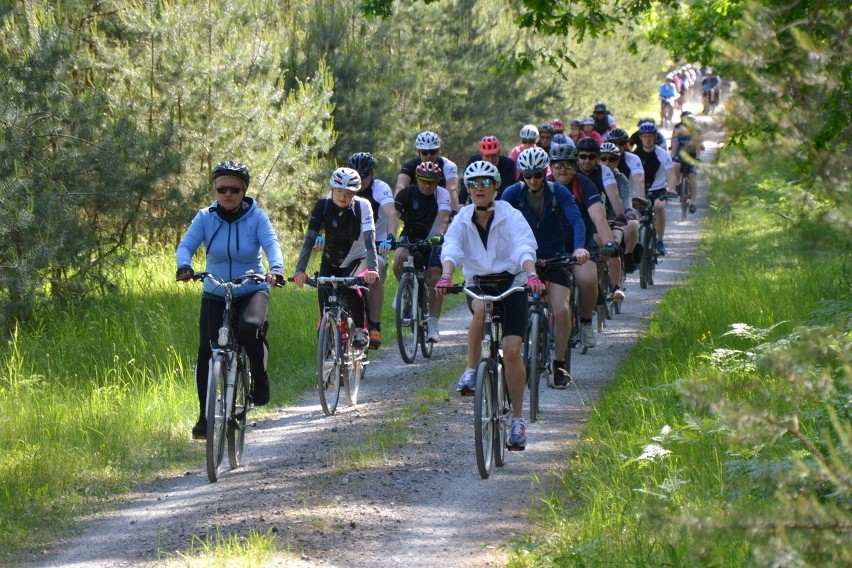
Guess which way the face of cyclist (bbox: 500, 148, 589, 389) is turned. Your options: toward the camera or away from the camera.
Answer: toward the camera

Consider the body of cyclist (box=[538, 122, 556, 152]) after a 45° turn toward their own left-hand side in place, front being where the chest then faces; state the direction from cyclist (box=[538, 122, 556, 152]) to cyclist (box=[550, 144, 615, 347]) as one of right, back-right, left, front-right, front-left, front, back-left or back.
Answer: front-right

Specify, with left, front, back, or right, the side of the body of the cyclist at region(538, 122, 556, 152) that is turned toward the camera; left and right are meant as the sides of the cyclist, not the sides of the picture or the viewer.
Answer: front

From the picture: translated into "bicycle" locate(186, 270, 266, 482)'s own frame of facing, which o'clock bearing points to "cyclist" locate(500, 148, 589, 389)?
The cyclist is roughly at 8 o'clock from the bicycle.

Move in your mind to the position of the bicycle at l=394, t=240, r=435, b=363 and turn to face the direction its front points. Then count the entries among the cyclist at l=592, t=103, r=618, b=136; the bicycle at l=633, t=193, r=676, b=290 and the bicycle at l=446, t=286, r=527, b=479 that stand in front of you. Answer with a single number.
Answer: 1

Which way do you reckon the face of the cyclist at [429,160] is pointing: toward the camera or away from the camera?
toward the camera

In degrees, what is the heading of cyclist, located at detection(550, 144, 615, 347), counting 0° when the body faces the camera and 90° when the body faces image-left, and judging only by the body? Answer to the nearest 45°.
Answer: approximately 0°

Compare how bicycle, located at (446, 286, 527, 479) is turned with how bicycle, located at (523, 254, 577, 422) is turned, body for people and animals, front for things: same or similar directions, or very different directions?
same or similar directions

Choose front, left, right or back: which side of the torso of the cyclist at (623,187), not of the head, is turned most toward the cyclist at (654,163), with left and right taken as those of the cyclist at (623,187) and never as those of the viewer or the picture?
back

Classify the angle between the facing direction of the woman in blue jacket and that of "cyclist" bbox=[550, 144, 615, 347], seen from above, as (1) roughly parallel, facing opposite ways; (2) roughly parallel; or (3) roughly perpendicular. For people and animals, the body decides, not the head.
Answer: roughly parallel

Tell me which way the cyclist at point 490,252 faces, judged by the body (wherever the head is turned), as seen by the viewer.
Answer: toward the camera

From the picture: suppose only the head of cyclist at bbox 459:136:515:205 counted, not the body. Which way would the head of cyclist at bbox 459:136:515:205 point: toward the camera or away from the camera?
toward the camera

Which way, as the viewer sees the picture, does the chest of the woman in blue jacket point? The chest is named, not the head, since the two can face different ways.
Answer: toward the camera

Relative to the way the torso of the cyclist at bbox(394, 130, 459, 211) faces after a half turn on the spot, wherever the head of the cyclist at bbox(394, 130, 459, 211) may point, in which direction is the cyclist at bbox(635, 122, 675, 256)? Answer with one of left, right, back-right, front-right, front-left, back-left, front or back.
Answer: front-right

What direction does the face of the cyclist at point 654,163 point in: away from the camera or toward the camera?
toward the camera

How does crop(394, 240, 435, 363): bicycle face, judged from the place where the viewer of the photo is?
facing the viewer

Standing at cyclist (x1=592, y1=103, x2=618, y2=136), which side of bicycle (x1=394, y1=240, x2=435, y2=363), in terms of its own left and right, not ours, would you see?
back

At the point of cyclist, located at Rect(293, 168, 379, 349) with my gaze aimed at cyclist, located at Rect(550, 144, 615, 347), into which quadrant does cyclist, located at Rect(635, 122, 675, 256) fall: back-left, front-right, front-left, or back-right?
front-left
